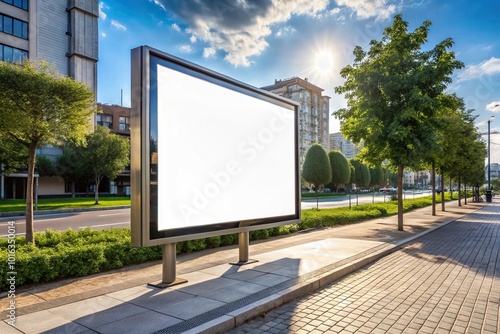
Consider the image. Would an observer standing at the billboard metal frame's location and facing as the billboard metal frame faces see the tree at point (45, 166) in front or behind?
behind

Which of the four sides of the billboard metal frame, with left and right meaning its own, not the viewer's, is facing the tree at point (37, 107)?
back

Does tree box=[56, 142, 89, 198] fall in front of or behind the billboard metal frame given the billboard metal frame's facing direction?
behind

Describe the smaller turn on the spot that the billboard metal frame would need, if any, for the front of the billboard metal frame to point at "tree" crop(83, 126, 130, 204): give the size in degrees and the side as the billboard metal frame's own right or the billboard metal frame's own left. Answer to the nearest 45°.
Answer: approximately 135° to the billboard metal frame's own left

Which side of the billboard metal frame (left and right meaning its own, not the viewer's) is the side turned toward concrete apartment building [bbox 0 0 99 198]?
back

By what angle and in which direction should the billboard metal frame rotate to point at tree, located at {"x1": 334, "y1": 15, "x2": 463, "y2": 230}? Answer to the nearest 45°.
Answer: approximately 90° to its left

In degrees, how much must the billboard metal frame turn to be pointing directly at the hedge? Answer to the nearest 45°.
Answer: approximately 180°

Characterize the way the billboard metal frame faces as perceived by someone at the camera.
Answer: facing the viewer and to the right of the viewer
